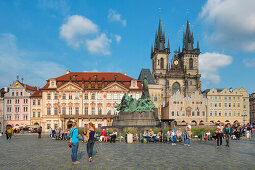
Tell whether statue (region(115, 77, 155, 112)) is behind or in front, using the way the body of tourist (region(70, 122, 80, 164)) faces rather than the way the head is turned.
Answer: in front

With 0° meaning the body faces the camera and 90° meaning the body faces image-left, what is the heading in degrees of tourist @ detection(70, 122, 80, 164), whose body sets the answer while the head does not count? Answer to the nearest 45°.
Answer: approximately 225°
